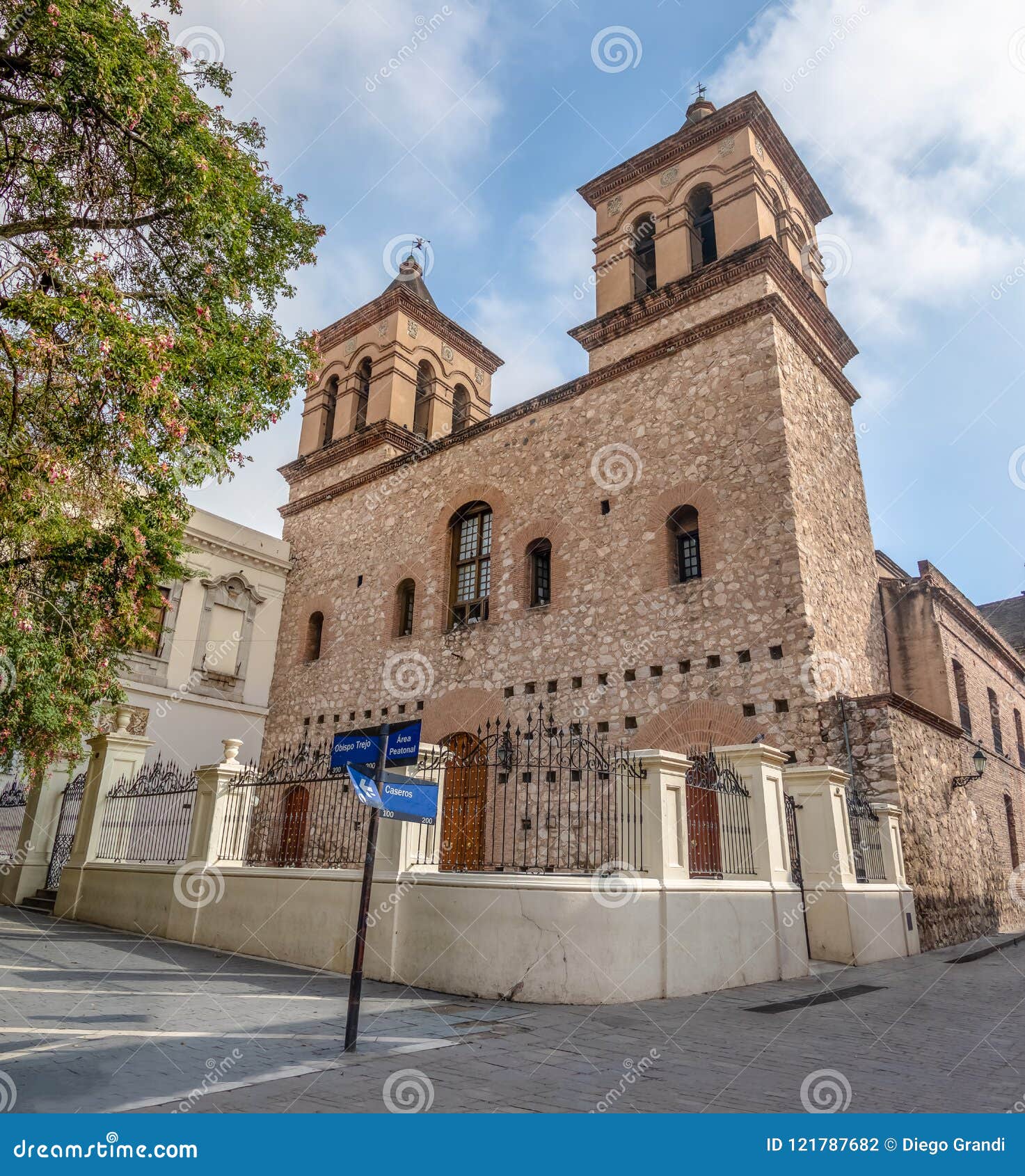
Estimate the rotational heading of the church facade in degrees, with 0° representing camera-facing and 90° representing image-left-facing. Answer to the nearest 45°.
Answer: approximately 45°

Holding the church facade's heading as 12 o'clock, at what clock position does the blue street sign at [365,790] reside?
The blue street sign is roughly at 11 o'clock from the church facade.

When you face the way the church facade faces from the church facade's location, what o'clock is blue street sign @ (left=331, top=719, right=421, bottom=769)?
The blue street sign is roughly at 11 o'clock from the church facade.

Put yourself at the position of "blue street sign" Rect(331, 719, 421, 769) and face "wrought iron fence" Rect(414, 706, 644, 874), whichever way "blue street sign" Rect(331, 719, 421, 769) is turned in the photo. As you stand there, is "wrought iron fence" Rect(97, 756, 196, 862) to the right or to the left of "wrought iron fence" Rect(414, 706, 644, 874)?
left

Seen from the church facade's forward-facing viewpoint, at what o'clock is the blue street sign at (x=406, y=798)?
The blue street sign is roughly at 11 o'clock from the church facade.

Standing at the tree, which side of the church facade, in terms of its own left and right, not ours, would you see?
front

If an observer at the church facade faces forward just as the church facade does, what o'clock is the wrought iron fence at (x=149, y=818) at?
The wrought iron fence is roughly at 1 o'clock from the church facade.

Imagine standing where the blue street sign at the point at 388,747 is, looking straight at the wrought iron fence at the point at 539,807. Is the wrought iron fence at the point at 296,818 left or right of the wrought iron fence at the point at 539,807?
left
